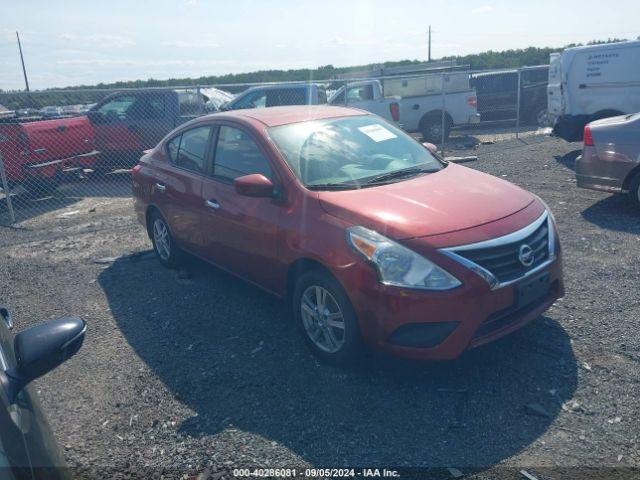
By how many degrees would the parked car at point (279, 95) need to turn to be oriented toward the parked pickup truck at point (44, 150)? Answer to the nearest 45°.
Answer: approximately 45° to its left

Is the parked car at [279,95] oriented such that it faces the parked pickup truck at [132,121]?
yes

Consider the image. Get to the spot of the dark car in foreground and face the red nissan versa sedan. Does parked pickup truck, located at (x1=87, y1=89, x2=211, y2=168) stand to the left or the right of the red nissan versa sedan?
left

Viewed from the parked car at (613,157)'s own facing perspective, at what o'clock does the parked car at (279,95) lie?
the parked car at (279,95) is roughly at 7 o'clock from the parked car at (613,157).

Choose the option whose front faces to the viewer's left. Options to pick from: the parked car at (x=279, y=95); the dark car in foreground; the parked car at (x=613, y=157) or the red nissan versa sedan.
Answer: the parked car at (x=279, y=95)

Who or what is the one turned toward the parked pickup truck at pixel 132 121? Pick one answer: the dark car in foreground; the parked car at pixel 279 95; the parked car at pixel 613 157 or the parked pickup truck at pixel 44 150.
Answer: the parked car at pixel 279 95

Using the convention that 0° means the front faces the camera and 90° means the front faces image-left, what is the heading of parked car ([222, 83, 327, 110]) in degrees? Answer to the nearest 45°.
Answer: approximately 90°

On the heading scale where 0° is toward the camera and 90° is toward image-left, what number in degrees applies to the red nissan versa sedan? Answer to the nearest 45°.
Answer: approximately 315°

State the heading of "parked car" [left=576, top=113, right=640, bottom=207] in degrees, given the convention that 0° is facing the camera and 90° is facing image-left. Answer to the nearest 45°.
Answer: approximately 270°
